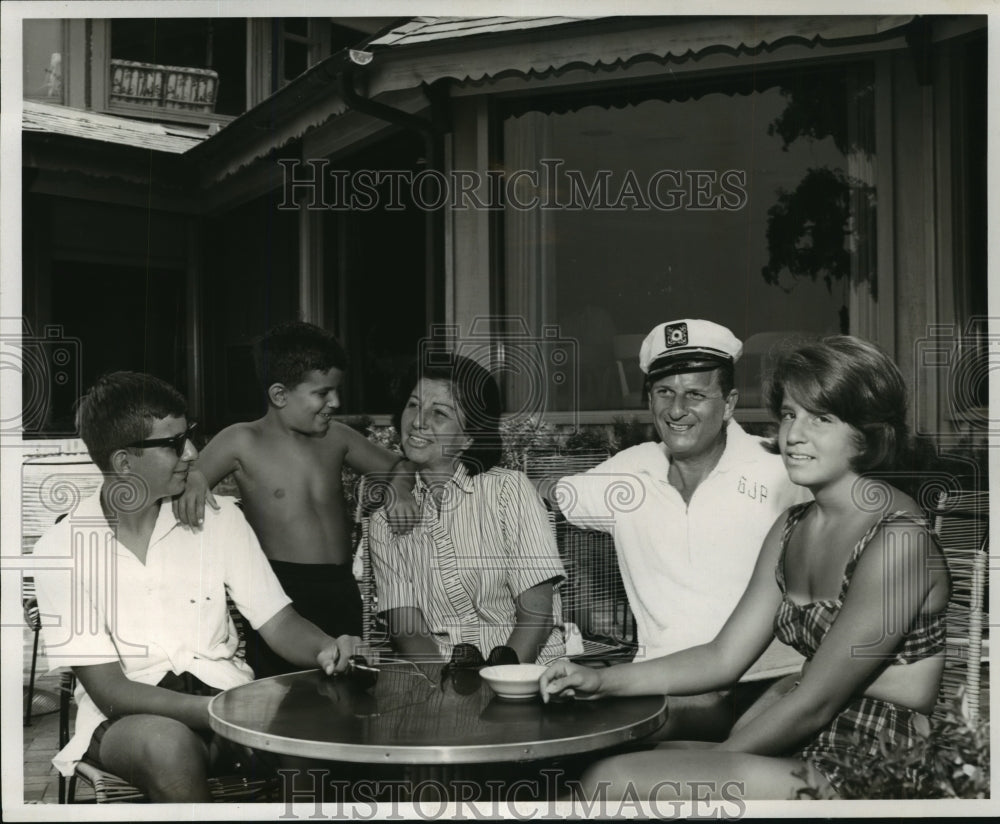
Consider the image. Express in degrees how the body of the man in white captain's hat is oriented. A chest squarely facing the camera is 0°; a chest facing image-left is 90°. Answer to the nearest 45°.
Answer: approximately 0°

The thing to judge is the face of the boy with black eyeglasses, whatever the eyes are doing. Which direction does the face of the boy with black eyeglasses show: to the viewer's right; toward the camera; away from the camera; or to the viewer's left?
to the viewer's right

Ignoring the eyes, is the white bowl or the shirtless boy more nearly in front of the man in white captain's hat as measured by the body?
the white bowl

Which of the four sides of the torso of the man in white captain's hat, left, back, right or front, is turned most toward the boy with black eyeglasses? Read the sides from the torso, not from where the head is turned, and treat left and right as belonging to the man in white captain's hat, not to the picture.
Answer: right

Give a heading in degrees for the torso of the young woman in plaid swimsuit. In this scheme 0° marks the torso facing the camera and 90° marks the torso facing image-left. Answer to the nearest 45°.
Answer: approximately 45°

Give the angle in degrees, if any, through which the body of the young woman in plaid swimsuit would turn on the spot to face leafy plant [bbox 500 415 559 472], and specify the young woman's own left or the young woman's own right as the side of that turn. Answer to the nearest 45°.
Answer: approximately 45° to the young woman's own right

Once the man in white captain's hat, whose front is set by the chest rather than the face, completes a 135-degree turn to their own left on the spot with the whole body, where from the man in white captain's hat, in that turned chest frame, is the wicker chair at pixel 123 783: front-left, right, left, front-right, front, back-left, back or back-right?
back-left

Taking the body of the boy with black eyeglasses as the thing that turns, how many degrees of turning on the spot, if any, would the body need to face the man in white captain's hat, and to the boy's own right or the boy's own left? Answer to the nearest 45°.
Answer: approximately 45° to the boy's own left

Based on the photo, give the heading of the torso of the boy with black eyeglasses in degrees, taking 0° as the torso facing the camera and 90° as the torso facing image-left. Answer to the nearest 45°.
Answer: approximately 315°
